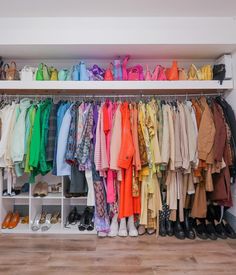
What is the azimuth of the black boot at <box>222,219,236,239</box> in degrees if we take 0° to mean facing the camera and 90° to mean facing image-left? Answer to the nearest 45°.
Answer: approximately 315°

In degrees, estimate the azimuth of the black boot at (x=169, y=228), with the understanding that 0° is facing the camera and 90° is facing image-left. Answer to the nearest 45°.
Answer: approximately 0°

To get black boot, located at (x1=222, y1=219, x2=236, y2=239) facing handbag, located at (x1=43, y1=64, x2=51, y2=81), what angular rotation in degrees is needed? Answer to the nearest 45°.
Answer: approximately 90° to its right

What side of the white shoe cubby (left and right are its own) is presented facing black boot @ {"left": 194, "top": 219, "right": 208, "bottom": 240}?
left

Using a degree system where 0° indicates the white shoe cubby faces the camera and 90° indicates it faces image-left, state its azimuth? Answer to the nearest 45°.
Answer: approximately 0°

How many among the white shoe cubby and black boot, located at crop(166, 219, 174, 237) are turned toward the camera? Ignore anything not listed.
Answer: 2

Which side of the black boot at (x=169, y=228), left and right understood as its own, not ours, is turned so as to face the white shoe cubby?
right
